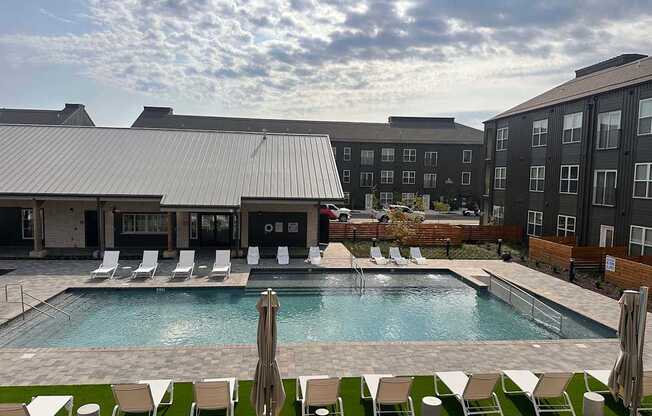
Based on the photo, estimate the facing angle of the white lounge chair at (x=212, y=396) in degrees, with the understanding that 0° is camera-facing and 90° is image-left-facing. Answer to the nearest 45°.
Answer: approximately 180°

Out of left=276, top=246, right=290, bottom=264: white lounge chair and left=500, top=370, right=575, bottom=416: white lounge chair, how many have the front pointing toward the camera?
1

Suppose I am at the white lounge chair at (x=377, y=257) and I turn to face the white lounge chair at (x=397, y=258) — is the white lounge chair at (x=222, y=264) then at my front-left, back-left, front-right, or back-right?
back-right

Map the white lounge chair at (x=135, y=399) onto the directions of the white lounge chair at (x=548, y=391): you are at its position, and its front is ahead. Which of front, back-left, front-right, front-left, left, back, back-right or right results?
left

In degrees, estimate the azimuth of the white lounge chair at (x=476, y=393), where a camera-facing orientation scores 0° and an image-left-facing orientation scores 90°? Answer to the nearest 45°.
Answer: approximately 135°

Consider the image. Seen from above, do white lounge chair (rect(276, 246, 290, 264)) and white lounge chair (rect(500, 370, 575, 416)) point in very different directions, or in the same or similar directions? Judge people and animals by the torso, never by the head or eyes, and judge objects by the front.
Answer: very different directions

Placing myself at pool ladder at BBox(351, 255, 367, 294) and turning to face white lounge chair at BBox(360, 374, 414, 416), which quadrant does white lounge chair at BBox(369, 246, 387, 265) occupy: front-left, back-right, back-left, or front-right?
back-left

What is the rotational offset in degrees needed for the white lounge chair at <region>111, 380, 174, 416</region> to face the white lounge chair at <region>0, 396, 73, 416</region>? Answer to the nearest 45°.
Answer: approximately 135° to its left

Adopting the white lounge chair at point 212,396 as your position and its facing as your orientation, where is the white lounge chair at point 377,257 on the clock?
the white lounge chair at point 377,257 is roughly at 1 o'clock from the white lounge chair at point 212,396.
